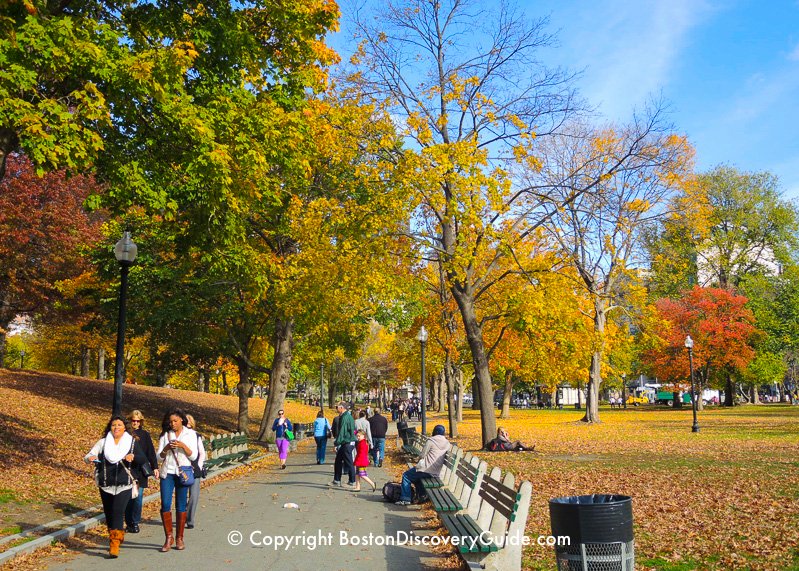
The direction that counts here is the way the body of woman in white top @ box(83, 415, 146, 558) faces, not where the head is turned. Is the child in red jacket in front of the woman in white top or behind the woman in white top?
behind

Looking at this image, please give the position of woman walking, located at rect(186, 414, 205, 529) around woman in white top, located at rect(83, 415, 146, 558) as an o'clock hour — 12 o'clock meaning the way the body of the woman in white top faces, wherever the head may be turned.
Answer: The woman walking is roughly at 8 o'clock from the woman in white top.

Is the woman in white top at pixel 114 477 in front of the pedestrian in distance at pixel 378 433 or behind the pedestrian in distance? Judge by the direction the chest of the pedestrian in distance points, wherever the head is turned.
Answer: behind

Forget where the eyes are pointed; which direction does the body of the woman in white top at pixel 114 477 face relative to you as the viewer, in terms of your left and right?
facing the viewer

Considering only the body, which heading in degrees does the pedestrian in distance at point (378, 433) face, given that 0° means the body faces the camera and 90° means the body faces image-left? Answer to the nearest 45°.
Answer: approximately 180°

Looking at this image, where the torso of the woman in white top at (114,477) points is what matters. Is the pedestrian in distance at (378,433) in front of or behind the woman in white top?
behind

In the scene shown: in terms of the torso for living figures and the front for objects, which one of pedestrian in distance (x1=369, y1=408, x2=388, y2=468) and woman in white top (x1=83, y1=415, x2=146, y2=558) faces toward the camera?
the woman in white top

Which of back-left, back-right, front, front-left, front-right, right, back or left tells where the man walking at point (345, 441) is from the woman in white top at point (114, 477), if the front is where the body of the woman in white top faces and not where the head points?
back-left

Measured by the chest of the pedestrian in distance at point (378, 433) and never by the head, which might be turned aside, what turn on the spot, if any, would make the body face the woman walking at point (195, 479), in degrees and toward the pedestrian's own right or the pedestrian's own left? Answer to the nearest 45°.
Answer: approximately 180°

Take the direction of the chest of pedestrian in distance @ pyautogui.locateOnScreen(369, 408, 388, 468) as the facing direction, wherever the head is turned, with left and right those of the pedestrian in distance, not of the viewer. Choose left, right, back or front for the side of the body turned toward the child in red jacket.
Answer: back

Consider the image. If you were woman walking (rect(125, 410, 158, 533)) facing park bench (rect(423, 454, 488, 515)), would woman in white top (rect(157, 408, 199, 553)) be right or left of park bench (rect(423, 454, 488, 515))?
right

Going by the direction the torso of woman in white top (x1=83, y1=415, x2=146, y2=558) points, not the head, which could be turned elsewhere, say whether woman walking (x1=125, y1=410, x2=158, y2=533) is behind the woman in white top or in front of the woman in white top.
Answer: behind

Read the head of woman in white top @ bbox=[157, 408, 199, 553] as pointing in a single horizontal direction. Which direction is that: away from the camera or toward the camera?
toward the camera

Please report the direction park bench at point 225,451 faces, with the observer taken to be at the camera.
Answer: facing the viewer and to the right of the viewer

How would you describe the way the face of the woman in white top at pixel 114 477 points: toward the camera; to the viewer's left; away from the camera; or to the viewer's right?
toward the camera

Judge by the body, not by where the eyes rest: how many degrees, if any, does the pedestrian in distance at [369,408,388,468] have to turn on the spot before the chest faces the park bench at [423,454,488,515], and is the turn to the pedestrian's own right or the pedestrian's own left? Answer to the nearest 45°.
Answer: approximately 180°

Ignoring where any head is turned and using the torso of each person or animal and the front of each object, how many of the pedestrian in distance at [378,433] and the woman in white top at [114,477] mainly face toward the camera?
1

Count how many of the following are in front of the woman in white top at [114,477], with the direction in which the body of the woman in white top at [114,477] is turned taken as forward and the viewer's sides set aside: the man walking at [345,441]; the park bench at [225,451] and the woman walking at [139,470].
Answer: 0
